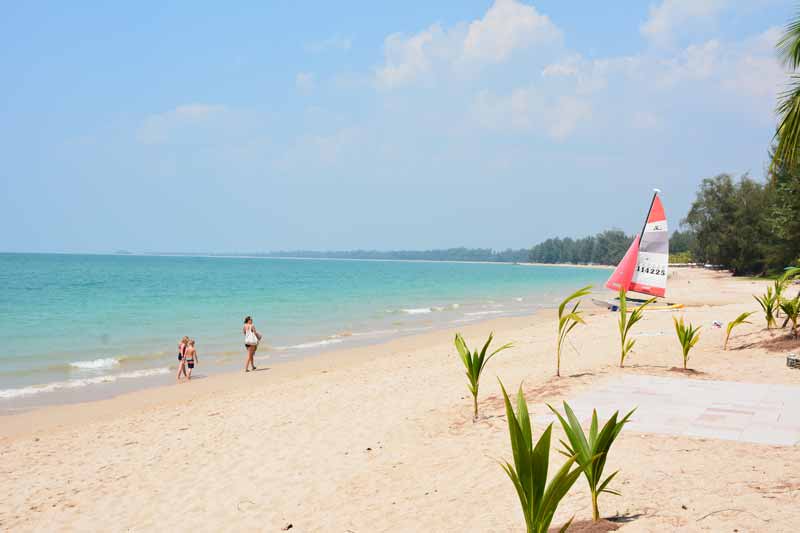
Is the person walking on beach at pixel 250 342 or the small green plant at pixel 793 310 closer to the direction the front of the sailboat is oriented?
the person walking on beach

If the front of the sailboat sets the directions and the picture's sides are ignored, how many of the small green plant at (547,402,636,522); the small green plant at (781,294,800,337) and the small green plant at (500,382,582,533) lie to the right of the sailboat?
0

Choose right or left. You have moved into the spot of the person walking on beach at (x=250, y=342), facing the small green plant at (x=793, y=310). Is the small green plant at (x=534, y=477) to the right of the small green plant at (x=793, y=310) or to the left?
right

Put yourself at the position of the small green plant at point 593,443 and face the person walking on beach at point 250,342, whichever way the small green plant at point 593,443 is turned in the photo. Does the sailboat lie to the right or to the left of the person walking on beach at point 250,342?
right

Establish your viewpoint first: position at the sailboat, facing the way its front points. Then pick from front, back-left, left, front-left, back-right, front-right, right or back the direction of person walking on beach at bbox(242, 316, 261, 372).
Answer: front-left

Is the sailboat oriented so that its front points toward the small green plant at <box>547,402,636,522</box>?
no

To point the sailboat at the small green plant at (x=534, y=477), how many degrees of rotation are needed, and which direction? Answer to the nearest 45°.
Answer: approximately 90° to its left

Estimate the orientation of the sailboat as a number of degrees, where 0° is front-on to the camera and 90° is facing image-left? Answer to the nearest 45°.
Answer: approximately 90°

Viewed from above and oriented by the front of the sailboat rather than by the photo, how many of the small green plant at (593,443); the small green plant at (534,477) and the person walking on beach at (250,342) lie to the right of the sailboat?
0

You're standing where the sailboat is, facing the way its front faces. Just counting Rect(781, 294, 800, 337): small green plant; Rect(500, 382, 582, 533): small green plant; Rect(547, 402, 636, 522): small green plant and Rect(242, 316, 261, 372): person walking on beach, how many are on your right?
0
